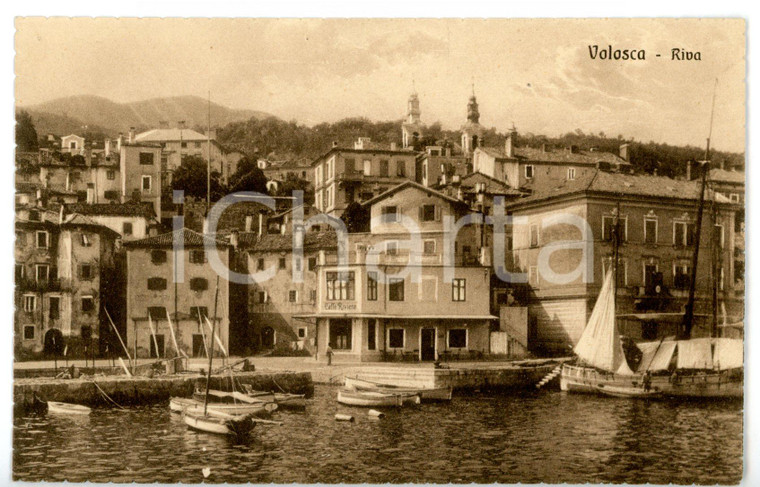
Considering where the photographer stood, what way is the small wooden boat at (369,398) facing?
facing to the left of the viewer

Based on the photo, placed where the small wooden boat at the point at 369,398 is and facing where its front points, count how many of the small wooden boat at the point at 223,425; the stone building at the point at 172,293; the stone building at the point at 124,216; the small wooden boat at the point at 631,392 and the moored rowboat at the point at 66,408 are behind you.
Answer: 1

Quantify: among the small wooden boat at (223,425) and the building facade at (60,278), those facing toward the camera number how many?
1

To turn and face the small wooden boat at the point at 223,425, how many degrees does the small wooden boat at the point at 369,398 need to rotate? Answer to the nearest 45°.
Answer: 0° — it already faces it

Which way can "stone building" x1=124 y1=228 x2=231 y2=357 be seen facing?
toward the camera

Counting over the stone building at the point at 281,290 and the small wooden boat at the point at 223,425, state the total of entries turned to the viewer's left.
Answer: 1

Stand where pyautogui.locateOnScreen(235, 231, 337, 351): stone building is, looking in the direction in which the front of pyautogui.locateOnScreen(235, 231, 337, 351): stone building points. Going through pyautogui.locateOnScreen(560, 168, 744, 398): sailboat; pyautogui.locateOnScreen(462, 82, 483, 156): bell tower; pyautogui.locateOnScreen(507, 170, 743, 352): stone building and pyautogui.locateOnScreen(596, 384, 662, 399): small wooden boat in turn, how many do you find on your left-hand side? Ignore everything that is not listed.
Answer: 4

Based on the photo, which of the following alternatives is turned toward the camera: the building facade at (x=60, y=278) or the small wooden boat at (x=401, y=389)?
the building facade

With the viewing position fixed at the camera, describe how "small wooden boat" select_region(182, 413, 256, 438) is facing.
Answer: facing to the left of the viewer

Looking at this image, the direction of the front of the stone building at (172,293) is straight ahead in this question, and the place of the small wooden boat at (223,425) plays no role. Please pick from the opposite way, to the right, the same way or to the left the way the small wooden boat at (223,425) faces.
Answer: to the right
